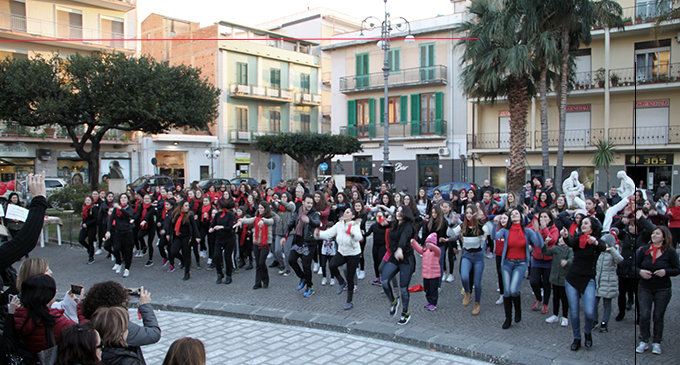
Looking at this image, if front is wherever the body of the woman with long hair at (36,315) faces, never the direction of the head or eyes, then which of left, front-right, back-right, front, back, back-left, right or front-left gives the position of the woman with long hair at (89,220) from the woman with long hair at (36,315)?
front-left

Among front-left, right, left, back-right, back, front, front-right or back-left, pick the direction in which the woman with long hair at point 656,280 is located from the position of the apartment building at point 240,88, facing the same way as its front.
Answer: front-right

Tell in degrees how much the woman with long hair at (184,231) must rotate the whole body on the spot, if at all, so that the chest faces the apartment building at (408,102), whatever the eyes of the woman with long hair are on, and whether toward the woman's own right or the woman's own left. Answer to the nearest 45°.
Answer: approximately 180°

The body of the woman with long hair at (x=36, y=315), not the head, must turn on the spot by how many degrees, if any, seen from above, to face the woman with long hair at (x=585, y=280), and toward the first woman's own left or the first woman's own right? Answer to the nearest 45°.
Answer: approximately 45° to the first woman's own right

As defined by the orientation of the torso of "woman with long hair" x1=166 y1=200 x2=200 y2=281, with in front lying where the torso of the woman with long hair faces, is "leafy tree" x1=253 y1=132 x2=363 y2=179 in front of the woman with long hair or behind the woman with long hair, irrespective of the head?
behind

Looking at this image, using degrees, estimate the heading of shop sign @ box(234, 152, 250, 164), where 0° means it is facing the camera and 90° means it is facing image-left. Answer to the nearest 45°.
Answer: approximately 0°

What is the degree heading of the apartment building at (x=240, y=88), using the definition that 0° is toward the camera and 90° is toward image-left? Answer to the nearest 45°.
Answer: approximately 315°

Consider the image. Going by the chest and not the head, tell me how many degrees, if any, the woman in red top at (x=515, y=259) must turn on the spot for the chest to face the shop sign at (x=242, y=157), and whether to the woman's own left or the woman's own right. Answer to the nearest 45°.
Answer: approximately 135° to the woman's own right

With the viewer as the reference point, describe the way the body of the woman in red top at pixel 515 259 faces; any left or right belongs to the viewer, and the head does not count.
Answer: facing the viewer

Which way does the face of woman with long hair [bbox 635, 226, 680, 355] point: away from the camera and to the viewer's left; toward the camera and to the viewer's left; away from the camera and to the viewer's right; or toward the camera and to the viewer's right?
toward the camera and to the viewer's left

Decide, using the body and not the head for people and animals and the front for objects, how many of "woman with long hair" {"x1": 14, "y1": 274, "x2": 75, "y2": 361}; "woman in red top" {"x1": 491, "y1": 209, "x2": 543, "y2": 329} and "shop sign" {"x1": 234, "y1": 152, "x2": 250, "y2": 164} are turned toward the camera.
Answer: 2

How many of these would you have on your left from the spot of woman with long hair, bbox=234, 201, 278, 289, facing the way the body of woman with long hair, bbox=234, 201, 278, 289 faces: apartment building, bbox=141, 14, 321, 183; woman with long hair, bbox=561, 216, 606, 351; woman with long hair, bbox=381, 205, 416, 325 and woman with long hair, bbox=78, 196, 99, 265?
2

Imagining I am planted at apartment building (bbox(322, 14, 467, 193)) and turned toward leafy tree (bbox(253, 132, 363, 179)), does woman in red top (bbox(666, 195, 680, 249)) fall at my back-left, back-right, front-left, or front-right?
front-left

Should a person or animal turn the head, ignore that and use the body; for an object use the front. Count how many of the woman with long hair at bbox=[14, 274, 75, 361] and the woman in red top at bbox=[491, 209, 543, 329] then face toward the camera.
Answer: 1
